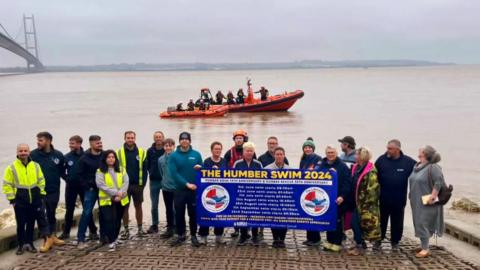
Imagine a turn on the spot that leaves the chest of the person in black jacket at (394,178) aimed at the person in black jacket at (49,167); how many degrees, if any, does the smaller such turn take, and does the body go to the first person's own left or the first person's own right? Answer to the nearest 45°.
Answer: approximately 90° to the first person's own right

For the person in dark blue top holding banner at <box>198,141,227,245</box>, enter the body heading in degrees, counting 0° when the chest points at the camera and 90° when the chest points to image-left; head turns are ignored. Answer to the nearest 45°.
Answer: approximately 0°

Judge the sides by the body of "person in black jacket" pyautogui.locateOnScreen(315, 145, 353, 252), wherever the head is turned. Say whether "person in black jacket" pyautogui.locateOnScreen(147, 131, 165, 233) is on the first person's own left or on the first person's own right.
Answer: on the first person's own right

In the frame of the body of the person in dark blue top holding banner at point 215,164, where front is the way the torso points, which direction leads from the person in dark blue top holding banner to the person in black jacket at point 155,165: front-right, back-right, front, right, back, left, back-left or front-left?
back-right

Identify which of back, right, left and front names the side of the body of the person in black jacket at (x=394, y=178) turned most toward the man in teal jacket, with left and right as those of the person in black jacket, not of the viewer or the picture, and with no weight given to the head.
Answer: right

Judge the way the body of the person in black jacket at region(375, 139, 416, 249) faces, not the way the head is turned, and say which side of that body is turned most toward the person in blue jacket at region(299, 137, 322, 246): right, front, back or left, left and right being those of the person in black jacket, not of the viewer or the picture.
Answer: right

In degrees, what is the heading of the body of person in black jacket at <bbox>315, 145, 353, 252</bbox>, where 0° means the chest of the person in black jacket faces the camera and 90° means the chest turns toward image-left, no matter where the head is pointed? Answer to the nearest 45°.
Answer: approximately 45°

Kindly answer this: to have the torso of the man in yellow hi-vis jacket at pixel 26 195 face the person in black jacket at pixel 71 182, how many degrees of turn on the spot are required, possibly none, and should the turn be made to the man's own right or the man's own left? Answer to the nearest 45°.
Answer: approximately 135° to the man's own left
